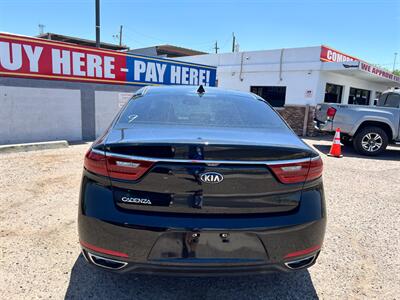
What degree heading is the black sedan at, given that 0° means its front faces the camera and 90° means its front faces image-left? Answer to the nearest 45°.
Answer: approximately 180°

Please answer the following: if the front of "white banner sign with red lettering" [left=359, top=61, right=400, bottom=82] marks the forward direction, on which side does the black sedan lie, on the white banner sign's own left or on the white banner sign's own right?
on the white banner sign's own right

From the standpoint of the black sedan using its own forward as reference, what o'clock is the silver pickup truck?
The silver pickup truck is roughly at 1 o'clock from the black sedan.

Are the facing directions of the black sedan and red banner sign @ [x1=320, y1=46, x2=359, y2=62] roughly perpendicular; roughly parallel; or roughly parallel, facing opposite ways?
roughly parallel, facing opposite ways

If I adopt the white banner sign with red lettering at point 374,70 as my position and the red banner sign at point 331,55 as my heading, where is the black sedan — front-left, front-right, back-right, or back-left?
front-left

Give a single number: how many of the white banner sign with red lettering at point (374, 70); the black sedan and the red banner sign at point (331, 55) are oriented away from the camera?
1

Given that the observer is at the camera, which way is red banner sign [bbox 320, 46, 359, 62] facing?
facing the viewer and to the right of the viewer

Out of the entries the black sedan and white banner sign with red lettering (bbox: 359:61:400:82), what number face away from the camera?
1

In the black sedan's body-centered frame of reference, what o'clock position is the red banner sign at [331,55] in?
The red banner sign is roughly at 1 o'clock from the black sedan.

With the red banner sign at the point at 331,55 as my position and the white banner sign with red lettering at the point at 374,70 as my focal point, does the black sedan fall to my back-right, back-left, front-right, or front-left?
back-right

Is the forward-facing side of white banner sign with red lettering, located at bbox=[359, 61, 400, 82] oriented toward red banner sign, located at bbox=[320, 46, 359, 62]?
no

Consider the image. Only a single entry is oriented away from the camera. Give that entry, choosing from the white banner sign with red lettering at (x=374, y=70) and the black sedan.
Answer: the black sedan

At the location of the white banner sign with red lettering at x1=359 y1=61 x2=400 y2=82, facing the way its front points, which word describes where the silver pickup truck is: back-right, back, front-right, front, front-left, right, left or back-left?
front-right

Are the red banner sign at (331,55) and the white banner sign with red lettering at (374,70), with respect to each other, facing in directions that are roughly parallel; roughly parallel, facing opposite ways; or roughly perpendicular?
roughly parallel

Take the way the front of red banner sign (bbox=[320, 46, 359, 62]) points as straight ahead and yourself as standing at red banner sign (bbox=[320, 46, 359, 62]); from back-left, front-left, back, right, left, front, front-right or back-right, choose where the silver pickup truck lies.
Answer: front-right
